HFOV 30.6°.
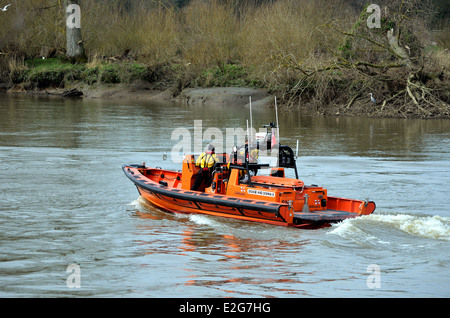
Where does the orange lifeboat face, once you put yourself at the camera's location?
facing away from the viewer and to the left of the viewer
